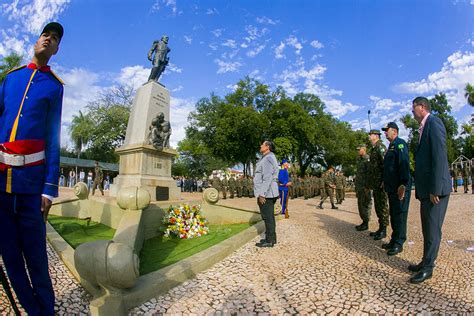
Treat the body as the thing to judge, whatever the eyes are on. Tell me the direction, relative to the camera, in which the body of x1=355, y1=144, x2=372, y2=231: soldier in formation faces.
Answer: to the viewer's left

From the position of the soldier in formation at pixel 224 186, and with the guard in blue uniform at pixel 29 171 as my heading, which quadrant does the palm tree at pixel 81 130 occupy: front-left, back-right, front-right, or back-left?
back-right

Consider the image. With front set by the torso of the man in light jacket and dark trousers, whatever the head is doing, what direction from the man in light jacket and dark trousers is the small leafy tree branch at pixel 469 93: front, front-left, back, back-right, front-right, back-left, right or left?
back-right

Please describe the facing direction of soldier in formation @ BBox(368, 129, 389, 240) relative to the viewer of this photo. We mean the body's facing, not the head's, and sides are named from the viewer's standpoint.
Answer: facing to the left of the viewer

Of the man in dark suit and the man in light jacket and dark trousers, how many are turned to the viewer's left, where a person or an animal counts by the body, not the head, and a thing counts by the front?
2

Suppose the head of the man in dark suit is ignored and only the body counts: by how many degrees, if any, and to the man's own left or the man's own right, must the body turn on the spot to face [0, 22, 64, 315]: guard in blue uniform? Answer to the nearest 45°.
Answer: approximately 45° to the man's own left

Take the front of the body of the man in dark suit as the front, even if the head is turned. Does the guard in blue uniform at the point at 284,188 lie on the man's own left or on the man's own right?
on the man's own right

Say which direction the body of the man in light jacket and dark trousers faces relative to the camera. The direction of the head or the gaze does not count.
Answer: to the viewer's left

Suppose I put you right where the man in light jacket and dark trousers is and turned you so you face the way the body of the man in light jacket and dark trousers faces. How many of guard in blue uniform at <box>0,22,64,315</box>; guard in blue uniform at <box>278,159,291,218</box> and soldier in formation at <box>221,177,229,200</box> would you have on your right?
2

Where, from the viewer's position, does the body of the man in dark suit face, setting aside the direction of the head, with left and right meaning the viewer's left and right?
facing to the left of the viewer

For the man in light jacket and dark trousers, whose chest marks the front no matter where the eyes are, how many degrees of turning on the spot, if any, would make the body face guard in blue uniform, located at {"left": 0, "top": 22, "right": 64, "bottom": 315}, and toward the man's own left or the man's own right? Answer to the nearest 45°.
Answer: approximately 45° to the man's own left
